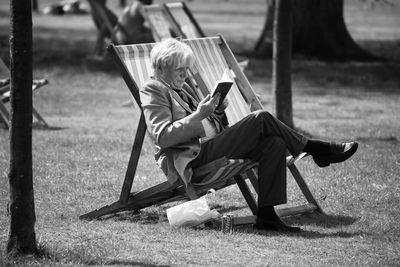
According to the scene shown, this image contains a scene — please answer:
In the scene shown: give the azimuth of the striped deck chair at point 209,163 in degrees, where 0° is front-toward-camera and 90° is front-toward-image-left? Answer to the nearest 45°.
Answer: approximately 315°

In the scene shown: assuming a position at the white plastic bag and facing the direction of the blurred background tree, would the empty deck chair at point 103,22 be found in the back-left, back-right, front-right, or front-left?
front-left

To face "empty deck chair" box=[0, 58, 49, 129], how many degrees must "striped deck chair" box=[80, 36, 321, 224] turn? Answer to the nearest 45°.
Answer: approximately 180°

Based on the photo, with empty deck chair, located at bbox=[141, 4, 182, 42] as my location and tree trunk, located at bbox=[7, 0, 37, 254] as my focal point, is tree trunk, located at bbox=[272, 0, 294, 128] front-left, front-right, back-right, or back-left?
front-left

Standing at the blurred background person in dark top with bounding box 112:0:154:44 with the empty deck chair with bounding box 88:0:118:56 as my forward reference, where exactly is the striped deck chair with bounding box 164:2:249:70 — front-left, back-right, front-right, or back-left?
back-left

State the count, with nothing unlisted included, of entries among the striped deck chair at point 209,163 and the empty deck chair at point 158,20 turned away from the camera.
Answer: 0

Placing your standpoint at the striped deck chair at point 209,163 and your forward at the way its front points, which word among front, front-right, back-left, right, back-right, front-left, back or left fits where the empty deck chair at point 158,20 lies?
back-left

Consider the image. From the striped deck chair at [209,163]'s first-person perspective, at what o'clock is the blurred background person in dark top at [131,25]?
The blurred background person in dark top is roughly at 7 o'clock from the striped deck chair.
